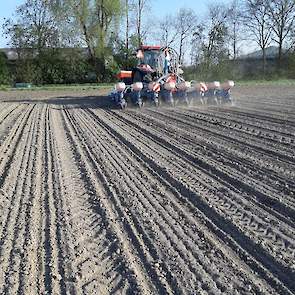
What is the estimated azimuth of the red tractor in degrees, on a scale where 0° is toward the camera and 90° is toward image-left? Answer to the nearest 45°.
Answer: approximately 135°
